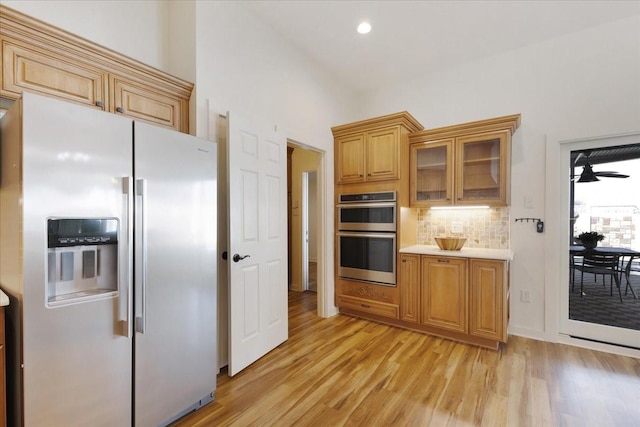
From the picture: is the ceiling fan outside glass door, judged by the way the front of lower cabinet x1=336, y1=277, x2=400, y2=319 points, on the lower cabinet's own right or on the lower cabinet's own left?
on the lower cabinet's own left

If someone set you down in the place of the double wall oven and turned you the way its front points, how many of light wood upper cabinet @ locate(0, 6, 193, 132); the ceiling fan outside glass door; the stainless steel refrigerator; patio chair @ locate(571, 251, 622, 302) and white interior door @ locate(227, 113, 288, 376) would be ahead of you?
3

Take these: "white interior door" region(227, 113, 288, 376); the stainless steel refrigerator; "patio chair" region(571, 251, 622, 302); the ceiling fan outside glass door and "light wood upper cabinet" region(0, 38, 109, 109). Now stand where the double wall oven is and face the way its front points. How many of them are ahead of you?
3

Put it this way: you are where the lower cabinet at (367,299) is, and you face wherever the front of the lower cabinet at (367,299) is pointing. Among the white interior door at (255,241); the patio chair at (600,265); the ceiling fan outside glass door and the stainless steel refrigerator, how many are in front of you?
2

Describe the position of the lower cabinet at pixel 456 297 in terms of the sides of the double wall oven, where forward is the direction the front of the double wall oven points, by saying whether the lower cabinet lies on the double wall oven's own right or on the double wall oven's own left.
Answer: on the double wall oven's own left

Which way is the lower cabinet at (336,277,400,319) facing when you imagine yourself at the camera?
facing the viewer and to the left of the viewer

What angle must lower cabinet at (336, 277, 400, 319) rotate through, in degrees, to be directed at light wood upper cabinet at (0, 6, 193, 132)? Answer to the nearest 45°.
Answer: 0° — it already faces it

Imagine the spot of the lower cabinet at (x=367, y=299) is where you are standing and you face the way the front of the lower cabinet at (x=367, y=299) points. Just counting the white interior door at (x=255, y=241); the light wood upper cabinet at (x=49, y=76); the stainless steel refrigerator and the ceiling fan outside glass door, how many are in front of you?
3

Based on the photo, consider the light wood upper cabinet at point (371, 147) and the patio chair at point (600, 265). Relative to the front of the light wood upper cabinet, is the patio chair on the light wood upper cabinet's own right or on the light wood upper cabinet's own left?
on the light wood upper cabinet's own left

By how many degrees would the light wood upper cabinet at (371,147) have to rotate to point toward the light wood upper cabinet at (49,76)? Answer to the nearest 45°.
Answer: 0° — it already faces it

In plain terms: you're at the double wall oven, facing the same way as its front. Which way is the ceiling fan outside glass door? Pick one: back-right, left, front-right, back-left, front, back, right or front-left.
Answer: back-left

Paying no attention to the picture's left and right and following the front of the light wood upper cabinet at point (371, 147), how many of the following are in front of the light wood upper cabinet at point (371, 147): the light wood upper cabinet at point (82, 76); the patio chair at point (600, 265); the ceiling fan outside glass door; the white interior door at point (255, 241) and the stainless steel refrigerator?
3

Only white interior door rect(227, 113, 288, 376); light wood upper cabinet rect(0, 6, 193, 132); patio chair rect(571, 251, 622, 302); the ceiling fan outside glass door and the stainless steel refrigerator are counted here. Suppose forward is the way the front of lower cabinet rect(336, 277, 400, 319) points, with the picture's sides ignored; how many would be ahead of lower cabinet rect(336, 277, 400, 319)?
3

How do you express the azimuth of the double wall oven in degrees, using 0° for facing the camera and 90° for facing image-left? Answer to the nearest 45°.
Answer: approximately 45°

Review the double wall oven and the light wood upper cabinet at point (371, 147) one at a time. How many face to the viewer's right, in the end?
0

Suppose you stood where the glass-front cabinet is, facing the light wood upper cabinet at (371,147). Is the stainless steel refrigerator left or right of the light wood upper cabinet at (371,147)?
left

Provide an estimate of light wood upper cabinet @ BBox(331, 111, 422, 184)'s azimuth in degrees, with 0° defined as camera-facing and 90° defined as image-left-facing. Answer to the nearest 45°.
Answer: approximately 45°

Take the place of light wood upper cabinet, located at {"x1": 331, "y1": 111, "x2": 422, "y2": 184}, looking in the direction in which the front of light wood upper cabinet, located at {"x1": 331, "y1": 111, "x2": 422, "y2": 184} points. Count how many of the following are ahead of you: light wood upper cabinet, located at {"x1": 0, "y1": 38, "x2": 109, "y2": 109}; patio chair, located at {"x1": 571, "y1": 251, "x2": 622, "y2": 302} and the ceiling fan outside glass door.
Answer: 1
